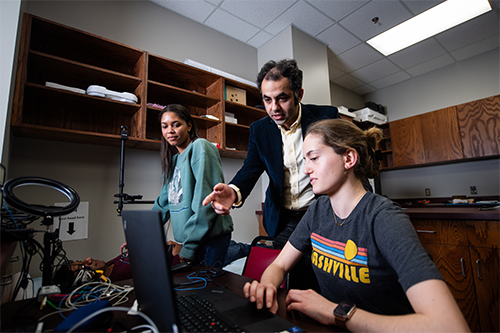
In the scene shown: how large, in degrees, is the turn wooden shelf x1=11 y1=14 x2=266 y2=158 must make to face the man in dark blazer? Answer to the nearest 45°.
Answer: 0° — it already faces them

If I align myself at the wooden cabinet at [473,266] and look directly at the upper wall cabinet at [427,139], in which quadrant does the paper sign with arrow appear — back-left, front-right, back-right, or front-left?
back-left

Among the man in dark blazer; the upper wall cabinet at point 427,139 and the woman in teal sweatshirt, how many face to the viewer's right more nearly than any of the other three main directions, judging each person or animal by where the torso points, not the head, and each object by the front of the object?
0

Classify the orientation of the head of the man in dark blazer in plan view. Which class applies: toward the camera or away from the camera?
toward the camera

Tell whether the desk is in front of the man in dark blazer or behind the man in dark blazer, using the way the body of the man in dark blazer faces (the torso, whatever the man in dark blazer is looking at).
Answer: in front

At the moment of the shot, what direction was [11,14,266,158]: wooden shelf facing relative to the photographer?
facing the viewer and to the right of the viewer

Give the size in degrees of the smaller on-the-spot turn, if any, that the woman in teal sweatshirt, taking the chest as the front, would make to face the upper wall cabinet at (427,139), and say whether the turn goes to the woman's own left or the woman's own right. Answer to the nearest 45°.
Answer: approximately 180°

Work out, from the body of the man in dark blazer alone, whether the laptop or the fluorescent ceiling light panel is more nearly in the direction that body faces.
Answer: the laptop

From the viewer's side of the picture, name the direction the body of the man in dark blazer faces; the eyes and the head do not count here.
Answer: toward the camera

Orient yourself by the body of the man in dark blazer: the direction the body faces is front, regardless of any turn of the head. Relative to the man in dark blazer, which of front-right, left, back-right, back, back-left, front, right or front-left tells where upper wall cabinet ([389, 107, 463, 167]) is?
back-left

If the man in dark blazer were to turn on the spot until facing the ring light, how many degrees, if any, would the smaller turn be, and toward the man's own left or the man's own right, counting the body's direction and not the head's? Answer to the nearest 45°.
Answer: approximately 45° to the man's own right

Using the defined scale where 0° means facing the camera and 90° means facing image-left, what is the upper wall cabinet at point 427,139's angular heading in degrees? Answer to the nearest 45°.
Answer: approximately 45°

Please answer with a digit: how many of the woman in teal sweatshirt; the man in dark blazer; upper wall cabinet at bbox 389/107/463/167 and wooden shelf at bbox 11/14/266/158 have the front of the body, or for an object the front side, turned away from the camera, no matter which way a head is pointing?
0
